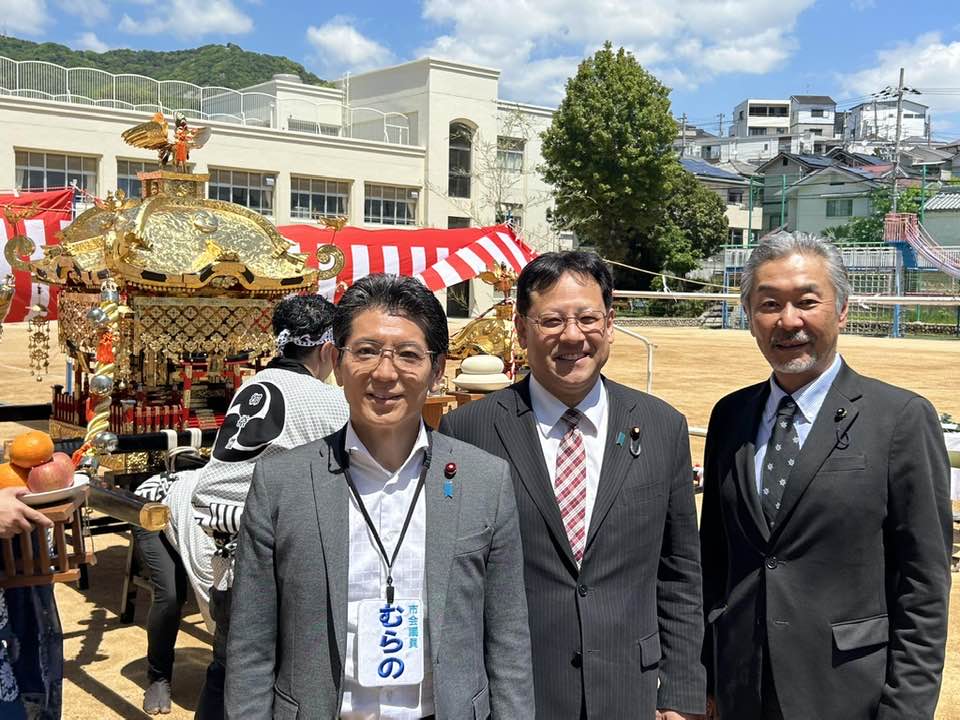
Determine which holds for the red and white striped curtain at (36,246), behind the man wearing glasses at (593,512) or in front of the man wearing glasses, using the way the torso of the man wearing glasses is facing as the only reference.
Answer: behind

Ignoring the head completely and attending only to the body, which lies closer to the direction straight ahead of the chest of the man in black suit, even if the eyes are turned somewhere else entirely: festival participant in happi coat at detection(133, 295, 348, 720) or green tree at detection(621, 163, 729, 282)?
the festival participant in happi coat

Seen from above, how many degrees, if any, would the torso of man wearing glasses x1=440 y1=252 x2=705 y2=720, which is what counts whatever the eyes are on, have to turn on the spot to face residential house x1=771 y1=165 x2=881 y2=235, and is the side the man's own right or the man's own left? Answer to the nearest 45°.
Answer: approximately 180°

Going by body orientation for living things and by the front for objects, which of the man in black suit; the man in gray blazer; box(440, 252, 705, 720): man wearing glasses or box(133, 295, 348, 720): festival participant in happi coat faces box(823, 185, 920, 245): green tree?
the festival participant in happi coat

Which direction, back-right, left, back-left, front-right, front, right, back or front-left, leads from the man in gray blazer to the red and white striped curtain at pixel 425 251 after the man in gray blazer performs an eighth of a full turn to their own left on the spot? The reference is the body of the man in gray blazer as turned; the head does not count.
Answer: back-left

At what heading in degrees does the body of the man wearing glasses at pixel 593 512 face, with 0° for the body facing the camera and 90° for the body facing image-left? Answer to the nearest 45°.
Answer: approximately 0°

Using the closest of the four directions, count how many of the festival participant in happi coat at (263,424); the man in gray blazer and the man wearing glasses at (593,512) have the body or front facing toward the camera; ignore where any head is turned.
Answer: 2

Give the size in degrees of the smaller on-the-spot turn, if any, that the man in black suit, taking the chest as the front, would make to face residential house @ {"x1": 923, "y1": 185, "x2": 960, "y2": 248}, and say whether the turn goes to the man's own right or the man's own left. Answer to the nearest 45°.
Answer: approximately 135° to the man's own right

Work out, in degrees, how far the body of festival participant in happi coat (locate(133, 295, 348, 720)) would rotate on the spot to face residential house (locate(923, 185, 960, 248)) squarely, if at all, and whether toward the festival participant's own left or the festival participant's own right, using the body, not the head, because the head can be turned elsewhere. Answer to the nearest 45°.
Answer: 0° — they already face it

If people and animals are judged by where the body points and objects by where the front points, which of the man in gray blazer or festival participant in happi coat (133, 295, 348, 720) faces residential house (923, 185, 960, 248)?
the festival participant in happi coat

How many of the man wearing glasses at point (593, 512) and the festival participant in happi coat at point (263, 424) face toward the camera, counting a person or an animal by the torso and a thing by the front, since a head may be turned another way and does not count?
1

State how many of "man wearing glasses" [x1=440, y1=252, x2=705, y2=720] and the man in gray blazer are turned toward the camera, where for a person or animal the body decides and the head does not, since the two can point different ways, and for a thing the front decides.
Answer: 2

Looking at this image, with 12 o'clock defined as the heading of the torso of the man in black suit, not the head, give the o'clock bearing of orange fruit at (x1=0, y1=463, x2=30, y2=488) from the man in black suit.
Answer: The orange fruit is roughly at 1 o'clock from the man in black suit.
